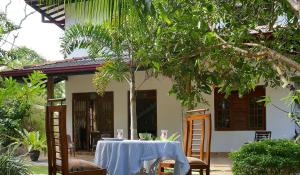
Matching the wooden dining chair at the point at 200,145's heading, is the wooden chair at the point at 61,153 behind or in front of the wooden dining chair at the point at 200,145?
in front

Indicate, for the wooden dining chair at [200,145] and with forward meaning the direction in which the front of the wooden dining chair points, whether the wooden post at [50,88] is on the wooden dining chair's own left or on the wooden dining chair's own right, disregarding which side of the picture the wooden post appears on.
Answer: on the wooden dining chair's own right

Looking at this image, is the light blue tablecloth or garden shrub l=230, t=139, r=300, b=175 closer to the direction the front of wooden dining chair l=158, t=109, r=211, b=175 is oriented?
the light blue tablecloth

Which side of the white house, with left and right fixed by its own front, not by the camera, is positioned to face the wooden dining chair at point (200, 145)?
front

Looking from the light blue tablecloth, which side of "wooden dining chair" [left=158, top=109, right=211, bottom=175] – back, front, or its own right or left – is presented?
front

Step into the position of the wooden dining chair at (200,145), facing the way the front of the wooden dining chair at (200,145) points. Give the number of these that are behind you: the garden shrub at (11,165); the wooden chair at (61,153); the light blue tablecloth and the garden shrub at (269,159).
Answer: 1

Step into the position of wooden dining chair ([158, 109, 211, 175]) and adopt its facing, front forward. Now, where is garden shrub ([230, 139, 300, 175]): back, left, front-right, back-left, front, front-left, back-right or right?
back

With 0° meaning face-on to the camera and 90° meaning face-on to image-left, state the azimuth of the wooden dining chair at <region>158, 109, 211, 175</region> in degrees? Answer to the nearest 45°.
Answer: approximately 45°

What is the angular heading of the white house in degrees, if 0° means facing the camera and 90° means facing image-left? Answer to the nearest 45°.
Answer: approximately 0°

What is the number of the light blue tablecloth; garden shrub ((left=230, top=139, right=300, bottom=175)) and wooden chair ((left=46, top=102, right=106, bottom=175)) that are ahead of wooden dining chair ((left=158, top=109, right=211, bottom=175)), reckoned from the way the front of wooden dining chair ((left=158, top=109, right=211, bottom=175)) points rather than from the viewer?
2

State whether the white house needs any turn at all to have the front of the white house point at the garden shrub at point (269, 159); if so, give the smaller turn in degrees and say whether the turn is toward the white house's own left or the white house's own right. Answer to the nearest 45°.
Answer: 0° — it already faces it

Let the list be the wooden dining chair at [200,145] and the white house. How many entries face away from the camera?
0

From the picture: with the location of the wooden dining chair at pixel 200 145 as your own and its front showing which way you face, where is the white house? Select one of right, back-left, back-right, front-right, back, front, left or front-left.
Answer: back-right
